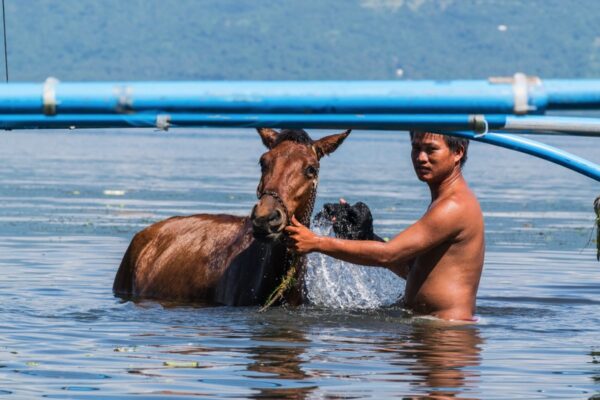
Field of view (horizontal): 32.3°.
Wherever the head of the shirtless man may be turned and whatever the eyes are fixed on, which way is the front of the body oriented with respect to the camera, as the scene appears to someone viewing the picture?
to the viewer's left

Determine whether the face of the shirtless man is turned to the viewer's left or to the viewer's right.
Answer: to the viewer's left
